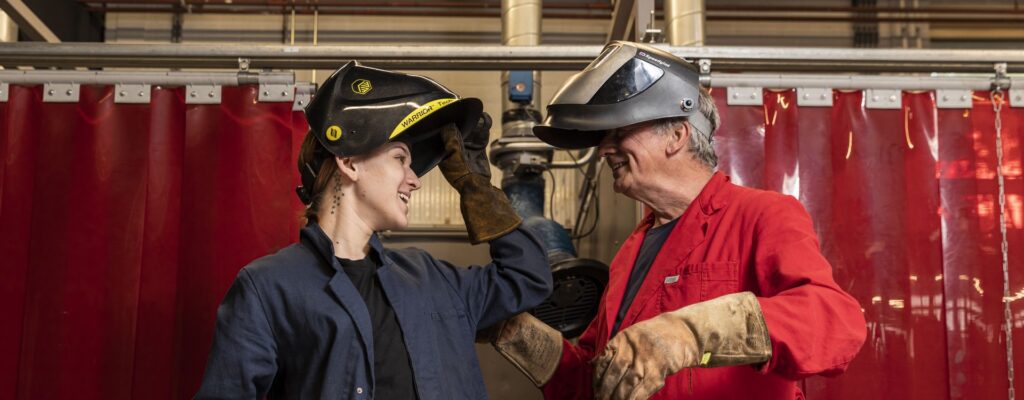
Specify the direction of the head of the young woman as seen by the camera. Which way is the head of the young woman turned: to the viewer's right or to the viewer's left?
to the viewer's right

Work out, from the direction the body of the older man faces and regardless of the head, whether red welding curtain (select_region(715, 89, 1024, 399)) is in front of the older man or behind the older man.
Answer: behind

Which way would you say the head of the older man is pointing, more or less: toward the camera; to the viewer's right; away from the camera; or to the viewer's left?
to the viewer's left

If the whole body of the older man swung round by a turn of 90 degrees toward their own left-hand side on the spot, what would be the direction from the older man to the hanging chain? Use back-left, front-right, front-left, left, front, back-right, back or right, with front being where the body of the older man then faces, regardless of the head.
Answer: left

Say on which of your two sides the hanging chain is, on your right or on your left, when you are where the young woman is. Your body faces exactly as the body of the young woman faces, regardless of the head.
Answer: on your left

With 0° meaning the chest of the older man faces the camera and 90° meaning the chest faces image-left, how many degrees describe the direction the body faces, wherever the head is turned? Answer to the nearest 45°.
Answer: approximately 45°

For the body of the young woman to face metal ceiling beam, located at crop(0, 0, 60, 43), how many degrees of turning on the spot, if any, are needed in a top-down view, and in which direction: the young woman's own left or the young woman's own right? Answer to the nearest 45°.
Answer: approximately 180°

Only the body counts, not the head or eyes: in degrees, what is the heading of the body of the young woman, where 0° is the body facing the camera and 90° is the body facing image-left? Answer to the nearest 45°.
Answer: approximately 315°

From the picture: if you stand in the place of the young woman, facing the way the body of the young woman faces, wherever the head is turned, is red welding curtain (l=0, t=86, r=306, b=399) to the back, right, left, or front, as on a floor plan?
back

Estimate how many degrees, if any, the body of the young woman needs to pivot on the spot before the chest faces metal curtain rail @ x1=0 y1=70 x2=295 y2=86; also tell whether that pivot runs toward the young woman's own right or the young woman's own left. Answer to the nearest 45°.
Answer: approximately 180°
